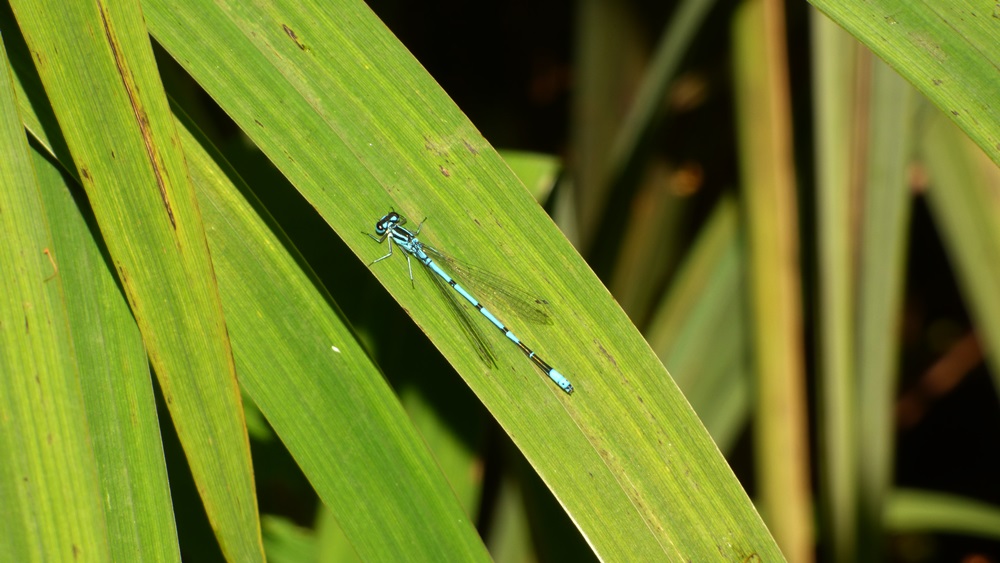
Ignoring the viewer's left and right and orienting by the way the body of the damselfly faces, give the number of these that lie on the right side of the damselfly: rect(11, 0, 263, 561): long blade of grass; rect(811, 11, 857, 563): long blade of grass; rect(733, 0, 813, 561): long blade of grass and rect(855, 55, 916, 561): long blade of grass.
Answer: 3

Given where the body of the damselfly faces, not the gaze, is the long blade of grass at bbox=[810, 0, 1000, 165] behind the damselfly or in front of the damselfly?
behind

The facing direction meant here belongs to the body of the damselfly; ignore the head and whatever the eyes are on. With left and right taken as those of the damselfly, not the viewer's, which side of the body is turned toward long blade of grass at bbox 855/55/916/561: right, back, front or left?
right

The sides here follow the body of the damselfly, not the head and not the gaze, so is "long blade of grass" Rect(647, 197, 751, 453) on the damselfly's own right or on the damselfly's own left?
on the damselfly's own right

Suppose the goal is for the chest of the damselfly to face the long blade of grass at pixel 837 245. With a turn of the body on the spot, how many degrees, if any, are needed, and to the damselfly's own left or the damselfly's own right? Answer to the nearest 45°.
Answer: approximately 90° to the damselfly's own right

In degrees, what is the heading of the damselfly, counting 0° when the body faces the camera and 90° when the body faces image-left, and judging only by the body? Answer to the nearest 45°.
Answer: approximately 135°

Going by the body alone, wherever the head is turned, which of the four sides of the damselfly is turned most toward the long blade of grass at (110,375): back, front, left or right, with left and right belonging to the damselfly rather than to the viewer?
left

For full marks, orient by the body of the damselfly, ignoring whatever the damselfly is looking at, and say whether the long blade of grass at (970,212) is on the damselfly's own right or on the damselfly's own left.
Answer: on the damselfly's own right

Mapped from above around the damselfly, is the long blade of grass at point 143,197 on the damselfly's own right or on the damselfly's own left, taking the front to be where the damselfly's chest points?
on the damselfly's own left
